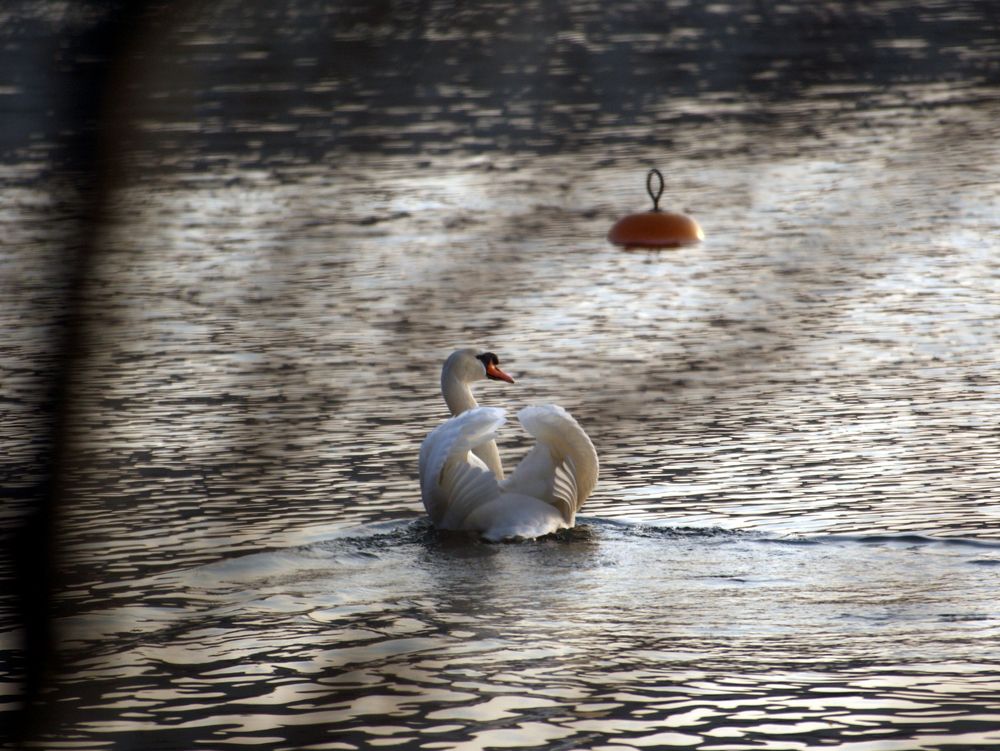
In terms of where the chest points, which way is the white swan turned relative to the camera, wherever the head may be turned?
away from the camera
